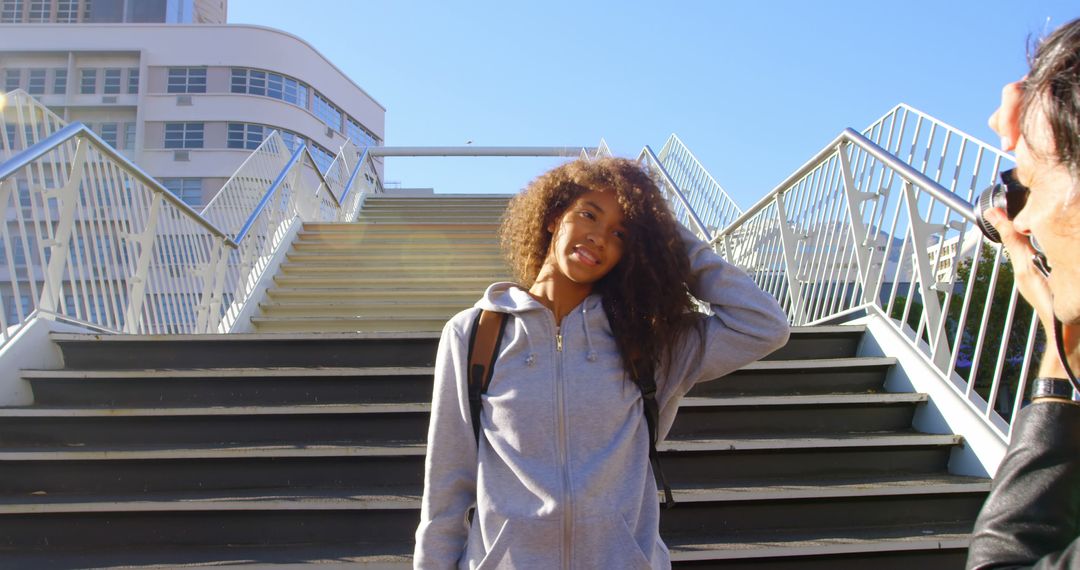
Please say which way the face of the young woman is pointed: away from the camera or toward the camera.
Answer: toward the camera

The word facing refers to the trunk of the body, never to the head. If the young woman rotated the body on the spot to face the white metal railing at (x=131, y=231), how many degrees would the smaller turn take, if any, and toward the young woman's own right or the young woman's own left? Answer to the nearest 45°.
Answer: approximately 135° to the young woman's own right

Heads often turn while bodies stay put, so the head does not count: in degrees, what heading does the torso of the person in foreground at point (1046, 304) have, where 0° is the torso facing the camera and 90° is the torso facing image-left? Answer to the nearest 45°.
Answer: approximately 90°

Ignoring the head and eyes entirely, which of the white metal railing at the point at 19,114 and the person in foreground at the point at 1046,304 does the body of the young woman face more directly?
the person in foreground

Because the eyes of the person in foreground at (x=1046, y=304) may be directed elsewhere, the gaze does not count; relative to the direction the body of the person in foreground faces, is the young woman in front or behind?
in front

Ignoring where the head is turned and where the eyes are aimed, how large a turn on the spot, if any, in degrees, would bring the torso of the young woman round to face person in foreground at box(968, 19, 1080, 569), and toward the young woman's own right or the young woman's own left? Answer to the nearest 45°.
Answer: approximately 45° to the young woman's own left

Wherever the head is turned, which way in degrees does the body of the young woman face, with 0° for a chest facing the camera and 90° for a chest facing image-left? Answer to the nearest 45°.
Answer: approximately 0°

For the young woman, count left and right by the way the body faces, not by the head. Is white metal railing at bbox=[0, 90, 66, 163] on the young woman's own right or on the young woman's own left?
on the young woman's own right

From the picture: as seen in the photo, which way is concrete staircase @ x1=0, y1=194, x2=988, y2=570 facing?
toward the camera

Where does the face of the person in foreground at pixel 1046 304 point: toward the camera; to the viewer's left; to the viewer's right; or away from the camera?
to the viewer's left
